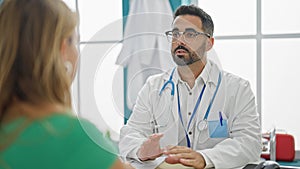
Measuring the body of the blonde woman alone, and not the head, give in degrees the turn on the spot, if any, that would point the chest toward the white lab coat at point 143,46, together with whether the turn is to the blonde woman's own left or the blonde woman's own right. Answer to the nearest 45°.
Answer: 0° — they already face it

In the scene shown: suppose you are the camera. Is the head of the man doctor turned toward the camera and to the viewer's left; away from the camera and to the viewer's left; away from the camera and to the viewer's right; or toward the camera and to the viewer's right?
toward the camera and to the viewer's left

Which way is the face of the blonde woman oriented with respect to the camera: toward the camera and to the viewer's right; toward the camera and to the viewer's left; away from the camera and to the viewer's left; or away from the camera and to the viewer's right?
away from the camera and to the viewer's right

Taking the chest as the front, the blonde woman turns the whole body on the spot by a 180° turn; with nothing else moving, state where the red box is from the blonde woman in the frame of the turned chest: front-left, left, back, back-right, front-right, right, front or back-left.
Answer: back

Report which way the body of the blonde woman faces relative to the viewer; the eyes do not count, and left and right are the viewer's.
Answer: facing away from the viewer and to the right of the viewer

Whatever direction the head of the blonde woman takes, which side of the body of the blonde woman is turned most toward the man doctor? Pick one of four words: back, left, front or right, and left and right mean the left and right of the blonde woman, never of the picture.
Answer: front
